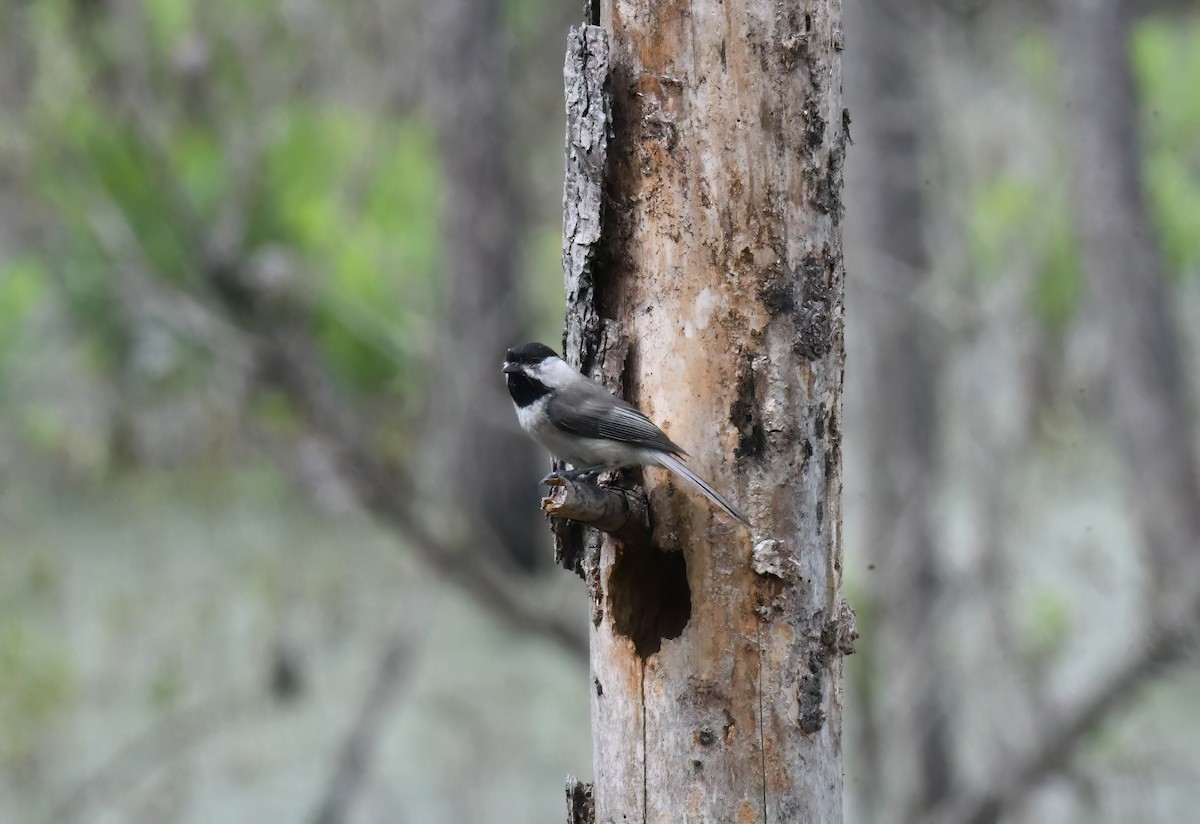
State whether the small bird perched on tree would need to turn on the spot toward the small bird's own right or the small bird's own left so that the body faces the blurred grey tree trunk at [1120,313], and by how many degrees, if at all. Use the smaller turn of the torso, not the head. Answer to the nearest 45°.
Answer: approximately 135° to the small bird's own right

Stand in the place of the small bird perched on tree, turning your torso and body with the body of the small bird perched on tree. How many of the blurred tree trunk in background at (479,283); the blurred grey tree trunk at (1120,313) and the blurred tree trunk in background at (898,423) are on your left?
0

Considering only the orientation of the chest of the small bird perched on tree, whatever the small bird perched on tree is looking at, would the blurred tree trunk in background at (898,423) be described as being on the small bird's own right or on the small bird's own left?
on the small bird's own right

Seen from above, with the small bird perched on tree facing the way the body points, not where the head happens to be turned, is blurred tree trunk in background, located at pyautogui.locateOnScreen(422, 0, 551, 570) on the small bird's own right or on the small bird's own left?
on the small bird's own right

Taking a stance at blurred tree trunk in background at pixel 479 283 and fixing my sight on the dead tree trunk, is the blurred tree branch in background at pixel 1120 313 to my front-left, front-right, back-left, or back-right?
front-left

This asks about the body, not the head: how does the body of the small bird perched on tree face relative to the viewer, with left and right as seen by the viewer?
facing to the left of the viewer

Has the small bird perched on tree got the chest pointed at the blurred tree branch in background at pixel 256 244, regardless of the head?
no

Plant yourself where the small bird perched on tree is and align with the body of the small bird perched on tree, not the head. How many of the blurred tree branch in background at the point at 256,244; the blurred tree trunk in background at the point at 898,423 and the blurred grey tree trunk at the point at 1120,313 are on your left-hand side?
0
